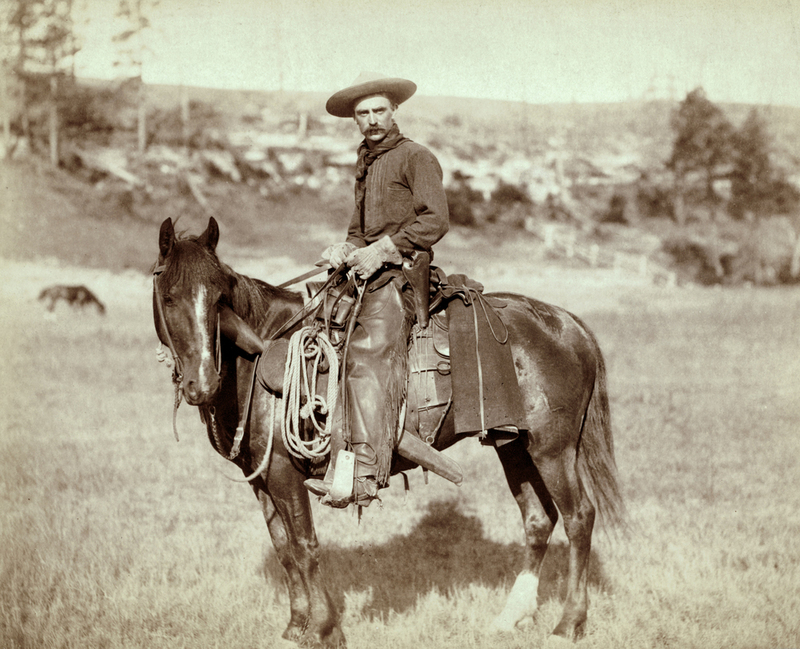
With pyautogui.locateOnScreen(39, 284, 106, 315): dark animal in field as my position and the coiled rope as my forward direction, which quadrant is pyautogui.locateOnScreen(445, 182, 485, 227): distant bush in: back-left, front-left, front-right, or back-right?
back-left

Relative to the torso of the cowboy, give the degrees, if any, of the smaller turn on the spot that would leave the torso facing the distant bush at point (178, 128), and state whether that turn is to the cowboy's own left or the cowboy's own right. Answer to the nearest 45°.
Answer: approximately 135° to the cowboy's own right

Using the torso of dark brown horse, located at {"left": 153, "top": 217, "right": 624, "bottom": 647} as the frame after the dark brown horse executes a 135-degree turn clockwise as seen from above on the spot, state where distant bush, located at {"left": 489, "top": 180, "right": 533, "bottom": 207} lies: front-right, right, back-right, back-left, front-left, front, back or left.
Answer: front-left

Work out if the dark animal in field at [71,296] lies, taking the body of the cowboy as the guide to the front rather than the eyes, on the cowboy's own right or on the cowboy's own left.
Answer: on the cowboy's own right

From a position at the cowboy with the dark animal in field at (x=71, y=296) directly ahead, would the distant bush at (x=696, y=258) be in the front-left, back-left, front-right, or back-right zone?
front-right

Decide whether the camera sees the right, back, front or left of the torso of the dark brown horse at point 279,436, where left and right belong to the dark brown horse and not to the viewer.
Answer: left

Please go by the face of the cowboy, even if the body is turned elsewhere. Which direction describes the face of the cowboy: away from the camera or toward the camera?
toward the camera

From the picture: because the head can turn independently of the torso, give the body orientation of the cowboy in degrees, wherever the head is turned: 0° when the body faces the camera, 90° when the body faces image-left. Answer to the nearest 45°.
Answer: approximately 45°
